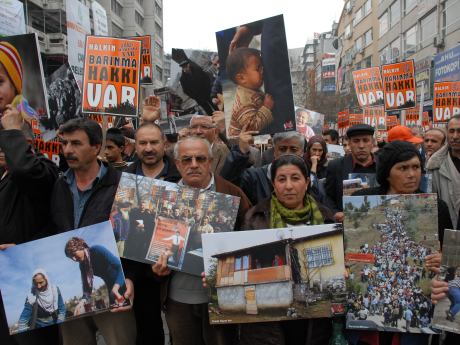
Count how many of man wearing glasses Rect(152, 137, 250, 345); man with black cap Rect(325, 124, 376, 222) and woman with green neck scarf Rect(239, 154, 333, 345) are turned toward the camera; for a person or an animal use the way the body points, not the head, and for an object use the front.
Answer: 3

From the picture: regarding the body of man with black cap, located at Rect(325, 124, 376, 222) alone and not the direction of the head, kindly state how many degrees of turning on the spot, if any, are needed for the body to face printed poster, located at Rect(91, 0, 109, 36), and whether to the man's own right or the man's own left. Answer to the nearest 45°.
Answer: approximately 135° to the man's own right

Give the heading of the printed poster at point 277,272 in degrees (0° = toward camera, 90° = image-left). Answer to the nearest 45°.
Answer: approximately 0°

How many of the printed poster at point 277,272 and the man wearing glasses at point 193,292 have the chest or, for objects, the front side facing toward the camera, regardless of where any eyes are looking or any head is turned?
2

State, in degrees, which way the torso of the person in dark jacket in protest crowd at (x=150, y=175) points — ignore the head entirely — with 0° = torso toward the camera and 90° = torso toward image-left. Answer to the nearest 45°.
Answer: approximately 0°

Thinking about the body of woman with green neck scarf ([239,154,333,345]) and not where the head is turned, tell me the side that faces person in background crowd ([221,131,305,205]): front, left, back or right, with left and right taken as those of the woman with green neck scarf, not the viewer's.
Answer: back

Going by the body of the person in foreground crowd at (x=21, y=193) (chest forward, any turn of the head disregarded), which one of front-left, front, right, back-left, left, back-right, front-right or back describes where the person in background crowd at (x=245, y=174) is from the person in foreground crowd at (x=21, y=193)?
back-left
